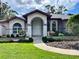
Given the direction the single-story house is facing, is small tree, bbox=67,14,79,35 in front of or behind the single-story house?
in front

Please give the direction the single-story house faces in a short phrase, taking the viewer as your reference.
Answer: facing the viewer
